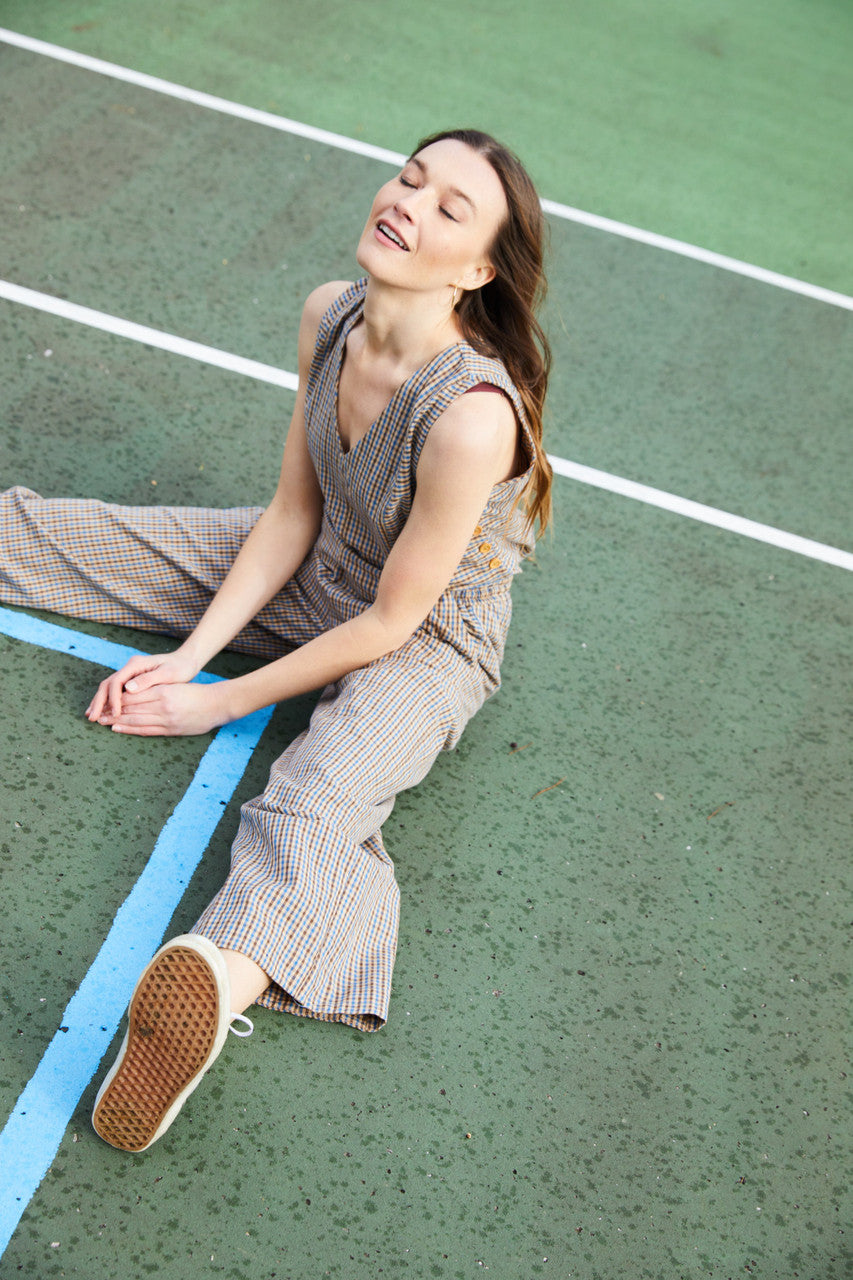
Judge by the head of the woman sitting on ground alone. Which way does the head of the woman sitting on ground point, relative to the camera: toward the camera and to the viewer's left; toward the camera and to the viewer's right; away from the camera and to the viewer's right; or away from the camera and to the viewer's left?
toward the camera and to the viewer's left

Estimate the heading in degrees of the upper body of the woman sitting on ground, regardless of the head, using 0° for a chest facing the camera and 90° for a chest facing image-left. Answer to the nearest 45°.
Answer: approximately 45°
